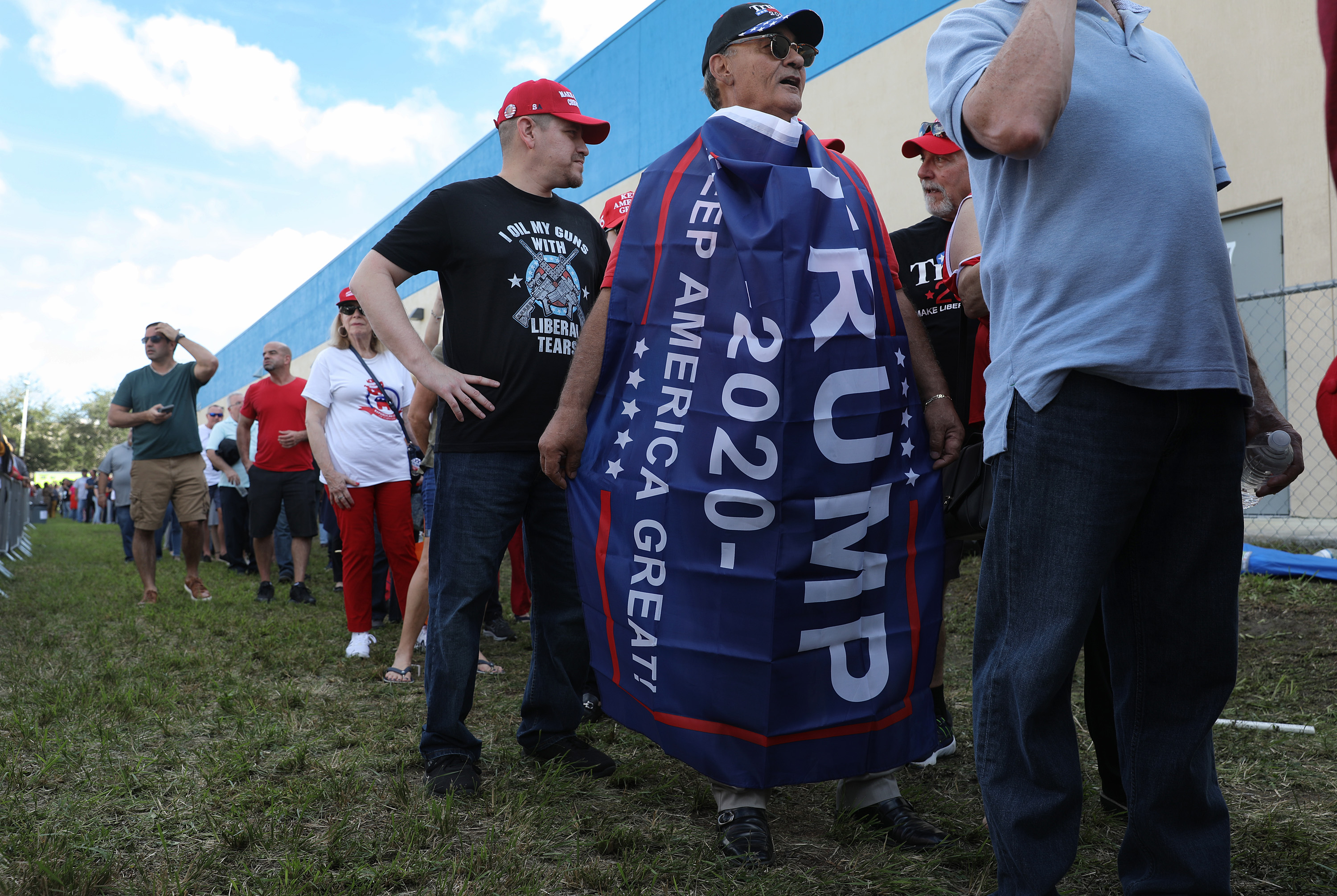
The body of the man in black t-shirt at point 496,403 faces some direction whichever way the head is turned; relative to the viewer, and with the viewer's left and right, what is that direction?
facing the viewer and to the right of the viewer

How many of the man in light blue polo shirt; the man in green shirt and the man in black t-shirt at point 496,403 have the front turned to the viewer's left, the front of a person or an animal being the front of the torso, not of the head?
0

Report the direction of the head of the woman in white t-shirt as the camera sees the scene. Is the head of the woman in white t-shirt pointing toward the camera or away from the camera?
toward the camera

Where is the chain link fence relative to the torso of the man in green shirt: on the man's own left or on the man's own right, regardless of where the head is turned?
on the man's own left

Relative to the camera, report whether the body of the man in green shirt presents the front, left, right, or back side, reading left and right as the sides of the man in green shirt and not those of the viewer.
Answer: front

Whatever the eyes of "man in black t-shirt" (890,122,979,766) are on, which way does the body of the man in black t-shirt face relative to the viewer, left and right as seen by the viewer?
facing the viewer and to the left of the viewer

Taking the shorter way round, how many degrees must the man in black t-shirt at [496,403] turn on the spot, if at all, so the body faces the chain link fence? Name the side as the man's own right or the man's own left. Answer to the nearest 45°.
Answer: approximately 90° to the man's own left

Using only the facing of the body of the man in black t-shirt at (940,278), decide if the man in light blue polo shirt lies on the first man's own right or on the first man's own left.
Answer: on the first man's own left

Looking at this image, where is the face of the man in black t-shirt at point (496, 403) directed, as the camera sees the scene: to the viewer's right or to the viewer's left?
to the viewer's right

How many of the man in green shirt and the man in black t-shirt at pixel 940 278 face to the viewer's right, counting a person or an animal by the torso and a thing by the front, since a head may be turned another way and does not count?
0
